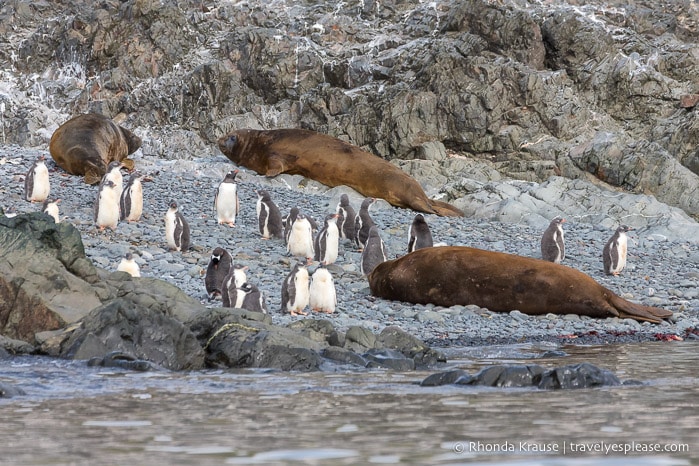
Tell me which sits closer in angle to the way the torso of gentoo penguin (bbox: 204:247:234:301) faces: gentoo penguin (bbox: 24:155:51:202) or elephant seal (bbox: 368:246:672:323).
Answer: the gentoo penguin

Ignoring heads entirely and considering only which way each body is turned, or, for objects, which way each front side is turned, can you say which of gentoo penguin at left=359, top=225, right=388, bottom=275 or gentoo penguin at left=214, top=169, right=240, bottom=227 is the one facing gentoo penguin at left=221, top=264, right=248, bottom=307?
gentoo penguin at left=214, top=169, right=240, bottom=227

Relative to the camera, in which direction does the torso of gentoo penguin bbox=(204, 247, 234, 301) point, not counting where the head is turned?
away from the camera

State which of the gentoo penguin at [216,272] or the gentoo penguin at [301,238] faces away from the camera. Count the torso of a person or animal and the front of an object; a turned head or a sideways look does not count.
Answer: the gentoo penguin at [216,272]

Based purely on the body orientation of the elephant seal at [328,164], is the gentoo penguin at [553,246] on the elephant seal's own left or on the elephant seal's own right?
on the elephant seal's own left

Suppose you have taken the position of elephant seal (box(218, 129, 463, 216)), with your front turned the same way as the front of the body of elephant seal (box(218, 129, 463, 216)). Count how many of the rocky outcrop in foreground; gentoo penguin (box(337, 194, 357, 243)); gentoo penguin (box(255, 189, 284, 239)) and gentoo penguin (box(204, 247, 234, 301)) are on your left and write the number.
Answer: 4

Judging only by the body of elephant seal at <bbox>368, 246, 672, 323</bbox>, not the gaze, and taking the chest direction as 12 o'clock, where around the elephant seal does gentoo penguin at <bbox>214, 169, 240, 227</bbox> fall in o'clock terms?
The gentoo penguin is roughly at 1 o'clock from the elephant seal.

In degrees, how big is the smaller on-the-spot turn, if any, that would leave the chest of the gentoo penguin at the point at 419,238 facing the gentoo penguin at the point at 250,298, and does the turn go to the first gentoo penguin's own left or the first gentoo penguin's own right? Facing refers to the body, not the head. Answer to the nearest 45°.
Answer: approximately 135° to the first gentoo penguin's own left

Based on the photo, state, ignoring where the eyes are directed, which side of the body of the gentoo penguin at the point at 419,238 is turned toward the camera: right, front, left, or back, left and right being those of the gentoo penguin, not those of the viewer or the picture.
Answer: back

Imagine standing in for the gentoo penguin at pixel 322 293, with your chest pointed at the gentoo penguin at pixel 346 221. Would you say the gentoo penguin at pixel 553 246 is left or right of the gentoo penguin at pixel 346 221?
right

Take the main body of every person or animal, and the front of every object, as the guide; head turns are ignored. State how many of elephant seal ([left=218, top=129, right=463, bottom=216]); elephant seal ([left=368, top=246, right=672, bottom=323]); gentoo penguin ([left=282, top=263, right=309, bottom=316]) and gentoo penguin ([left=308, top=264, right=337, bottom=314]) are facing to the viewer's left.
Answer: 2

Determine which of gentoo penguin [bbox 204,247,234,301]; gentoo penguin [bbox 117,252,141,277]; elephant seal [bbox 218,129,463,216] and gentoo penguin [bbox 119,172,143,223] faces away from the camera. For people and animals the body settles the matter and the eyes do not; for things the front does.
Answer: gentoo penguin [bbox 204,247,234,301]

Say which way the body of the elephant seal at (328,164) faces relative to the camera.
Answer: to the viewer's left
